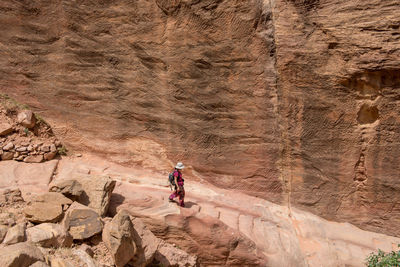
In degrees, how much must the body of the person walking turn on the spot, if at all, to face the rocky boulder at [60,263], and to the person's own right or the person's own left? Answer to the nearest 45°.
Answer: approximately 135° to the person's own right

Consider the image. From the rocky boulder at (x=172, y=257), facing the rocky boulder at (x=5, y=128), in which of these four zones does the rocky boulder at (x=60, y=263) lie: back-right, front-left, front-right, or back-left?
front-left

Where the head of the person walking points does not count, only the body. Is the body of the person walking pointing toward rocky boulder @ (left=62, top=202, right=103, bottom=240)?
no

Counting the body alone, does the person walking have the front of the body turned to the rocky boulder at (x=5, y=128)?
no

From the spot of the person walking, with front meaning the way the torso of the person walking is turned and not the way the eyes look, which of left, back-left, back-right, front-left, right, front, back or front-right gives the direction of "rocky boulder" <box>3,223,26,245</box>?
back-right

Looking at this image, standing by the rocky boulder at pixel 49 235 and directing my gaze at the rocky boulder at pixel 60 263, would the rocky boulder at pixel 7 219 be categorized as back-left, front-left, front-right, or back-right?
back-right

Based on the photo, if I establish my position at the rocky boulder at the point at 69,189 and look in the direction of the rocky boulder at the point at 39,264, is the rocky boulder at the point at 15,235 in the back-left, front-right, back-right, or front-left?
front-right

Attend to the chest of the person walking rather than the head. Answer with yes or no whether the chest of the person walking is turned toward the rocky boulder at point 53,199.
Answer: no

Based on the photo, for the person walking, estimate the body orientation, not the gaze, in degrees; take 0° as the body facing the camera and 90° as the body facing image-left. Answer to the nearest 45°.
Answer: approximately 270°

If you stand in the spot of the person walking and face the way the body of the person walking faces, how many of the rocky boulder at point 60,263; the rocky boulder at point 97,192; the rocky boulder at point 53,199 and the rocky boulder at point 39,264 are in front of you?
0

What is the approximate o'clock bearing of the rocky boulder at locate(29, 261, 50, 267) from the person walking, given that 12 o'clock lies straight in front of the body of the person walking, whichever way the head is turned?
The rocky boulder is roughly at 4 o'clock from the person walking.

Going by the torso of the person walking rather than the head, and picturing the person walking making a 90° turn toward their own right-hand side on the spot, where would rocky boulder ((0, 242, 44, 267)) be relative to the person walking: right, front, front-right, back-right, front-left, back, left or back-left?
front-right
